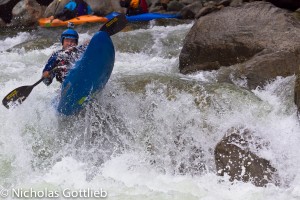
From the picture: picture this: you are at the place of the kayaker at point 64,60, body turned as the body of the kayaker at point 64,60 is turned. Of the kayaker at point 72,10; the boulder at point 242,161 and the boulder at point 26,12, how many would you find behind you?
2

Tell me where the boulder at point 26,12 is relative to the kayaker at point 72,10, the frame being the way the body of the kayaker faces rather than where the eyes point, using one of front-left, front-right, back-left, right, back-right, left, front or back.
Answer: front-right

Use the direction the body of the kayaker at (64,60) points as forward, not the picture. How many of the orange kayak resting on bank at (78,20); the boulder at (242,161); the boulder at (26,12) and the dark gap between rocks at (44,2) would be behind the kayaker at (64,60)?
3

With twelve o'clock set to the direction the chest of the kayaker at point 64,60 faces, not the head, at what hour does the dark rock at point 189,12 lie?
The dark rock is roughly at 7 o'clock from the kayaker.

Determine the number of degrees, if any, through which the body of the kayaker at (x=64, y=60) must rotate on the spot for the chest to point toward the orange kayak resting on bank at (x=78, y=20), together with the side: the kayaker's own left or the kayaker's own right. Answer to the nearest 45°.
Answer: approximately 180°

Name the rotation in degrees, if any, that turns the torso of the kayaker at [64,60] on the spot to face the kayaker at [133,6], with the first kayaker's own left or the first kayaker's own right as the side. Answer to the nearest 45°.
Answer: approximately 180°

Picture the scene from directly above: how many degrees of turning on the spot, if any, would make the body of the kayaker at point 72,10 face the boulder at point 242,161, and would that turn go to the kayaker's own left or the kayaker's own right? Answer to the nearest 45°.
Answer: approximately 90° to the kayaker's own left

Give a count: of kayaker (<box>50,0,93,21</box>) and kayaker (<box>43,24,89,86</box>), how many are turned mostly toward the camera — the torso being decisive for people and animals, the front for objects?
1

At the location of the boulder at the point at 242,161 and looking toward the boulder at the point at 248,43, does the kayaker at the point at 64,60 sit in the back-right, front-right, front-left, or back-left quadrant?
front-left

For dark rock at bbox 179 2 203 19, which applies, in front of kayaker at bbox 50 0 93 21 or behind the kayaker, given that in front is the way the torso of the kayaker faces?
behind

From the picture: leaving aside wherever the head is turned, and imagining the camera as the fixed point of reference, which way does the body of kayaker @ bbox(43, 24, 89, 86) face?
toward the camera
